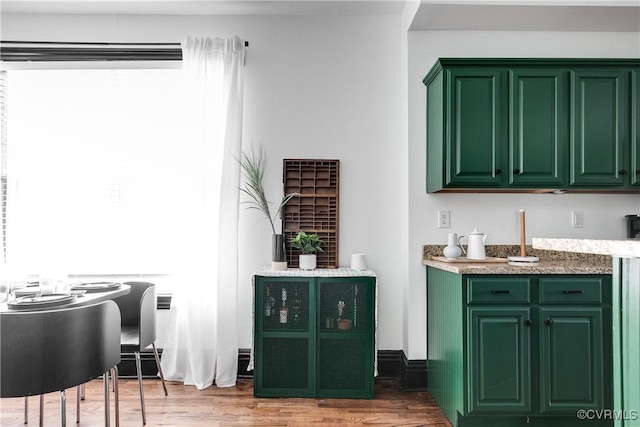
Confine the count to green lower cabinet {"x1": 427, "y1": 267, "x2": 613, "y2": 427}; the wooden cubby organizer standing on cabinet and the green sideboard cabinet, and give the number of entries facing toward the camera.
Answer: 3

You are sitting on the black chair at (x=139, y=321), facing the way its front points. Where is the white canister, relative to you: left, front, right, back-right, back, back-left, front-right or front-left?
back-left

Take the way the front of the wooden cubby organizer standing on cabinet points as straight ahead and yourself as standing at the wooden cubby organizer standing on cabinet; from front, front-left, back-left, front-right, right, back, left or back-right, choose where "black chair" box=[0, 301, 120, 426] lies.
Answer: front-right

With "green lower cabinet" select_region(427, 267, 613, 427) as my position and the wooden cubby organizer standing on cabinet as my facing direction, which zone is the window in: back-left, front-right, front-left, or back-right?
front-left

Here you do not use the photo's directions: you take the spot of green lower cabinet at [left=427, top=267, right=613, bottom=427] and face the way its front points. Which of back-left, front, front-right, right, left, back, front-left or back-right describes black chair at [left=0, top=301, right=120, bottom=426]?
front-right

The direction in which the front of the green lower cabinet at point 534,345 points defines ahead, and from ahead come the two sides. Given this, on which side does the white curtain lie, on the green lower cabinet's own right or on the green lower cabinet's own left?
on the green lower cabinet's own right

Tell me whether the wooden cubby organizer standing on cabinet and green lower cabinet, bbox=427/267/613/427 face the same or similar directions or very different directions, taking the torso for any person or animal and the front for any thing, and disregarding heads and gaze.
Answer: same or similar directions

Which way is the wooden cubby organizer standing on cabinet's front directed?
toward the camera

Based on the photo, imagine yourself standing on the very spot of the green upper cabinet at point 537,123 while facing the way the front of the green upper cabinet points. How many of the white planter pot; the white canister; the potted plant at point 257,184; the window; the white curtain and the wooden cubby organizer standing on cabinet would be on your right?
6

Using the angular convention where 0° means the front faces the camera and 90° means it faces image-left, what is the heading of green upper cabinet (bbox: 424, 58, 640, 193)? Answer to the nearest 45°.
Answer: approximately 0°

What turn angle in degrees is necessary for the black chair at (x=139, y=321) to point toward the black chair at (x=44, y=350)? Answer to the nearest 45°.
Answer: approximately 45° to its left
